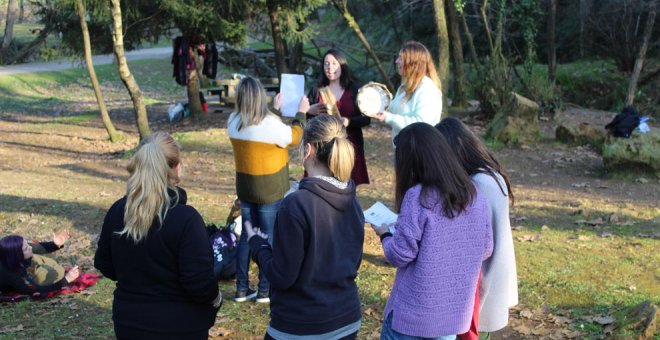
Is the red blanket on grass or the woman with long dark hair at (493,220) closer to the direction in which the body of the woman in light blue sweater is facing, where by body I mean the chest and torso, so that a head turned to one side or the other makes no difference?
the red blanket on grass

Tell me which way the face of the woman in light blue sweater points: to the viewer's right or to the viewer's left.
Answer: to the viewer's left

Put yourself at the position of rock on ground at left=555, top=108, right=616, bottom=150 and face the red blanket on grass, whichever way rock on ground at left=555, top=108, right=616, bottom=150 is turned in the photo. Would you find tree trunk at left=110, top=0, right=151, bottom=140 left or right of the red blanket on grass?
right

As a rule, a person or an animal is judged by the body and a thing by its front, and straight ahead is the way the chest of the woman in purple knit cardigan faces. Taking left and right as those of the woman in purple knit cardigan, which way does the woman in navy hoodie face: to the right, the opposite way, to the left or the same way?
the same way

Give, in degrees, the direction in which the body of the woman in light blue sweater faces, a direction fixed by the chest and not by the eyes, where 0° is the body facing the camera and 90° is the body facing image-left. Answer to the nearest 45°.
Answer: approximately 90°

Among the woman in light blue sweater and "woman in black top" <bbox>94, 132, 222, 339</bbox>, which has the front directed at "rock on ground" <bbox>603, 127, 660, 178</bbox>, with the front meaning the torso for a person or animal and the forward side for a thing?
the woman in black top

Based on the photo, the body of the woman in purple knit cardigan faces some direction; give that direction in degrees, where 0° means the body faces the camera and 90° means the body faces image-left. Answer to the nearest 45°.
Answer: approximately 135°

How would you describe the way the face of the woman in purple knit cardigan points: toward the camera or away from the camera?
away from the camera

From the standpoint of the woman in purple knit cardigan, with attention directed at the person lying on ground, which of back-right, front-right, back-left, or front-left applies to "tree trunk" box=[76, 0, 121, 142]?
front-right

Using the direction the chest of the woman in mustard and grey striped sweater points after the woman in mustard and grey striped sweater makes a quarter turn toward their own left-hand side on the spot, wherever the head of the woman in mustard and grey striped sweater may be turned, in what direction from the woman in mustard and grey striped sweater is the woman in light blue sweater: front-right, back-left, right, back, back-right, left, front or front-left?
back-right

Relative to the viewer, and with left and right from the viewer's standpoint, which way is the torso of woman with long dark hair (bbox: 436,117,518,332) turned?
facing away from the viewer and to the left of the viewer

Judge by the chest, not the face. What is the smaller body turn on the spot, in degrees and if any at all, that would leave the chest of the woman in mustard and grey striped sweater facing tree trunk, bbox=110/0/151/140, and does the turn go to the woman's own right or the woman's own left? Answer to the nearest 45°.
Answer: approximately 45° to the woman's own left

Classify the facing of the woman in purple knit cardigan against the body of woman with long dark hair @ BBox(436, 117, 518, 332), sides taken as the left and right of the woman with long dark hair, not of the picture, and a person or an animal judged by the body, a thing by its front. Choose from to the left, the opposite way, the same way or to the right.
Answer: the same way

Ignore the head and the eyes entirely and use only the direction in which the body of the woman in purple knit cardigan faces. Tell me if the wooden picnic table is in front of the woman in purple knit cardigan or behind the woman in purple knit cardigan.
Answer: in front

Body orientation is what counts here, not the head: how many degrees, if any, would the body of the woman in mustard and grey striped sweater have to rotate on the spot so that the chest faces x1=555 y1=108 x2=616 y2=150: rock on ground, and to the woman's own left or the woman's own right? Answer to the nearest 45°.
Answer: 0° — they already face it
